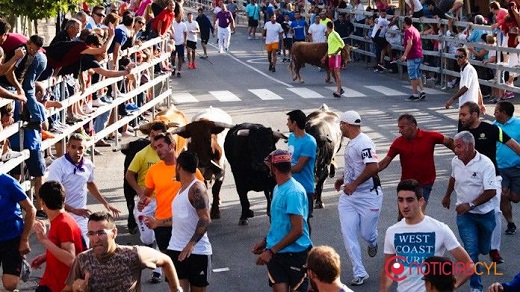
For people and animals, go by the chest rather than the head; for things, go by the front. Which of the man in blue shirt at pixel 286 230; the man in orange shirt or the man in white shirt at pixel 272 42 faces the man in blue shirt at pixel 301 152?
the man in white shirt

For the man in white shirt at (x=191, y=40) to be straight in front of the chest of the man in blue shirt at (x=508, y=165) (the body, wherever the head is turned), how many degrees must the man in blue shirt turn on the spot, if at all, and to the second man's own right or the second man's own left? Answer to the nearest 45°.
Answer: approximately 90° to the second man's own right

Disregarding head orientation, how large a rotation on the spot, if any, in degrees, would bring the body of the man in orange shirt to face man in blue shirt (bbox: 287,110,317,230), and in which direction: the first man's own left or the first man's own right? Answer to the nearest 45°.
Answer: approximately 180°

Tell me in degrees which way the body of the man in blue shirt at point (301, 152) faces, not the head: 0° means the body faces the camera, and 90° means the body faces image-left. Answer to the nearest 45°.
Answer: approximately 45°

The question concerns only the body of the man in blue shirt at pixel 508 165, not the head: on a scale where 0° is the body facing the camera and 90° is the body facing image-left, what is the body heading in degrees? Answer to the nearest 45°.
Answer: approximately 45°
